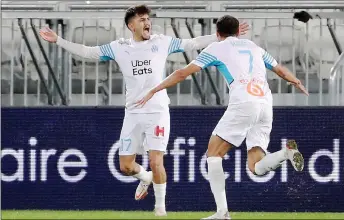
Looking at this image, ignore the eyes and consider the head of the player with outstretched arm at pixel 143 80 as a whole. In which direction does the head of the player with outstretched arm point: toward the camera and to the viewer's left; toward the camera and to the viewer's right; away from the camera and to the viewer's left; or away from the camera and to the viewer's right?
toward the camera and to the viewer's right

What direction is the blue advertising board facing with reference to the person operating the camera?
facing the viewer

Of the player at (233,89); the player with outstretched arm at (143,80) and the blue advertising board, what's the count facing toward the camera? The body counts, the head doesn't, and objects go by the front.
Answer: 2

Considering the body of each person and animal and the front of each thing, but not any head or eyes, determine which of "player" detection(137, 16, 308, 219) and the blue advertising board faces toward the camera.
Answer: the blue advertising board

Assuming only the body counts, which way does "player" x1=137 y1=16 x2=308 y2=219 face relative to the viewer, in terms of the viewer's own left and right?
facing away from the viewer and to the left of the viewer

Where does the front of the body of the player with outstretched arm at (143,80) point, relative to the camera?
toward the camera

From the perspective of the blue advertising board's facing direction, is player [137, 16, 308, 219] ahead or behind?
ahead

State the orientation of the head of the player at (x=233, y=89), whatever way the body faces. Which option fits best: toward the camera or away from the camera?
away from the camera
